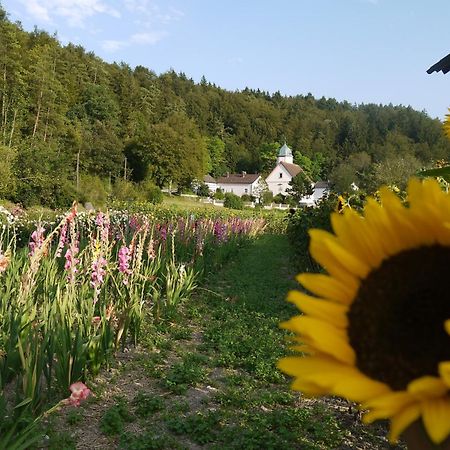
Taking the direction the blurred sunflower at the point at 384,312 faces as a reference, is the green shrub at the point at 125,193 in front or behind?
behind

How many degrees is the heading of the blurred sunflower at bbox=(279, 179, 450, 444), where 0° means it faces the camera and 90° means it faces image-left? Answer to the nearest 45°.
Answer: approximately 0°

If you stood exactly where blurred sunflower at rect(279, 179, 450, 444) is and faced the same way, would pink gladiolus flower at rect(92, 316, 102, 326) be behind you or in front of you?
behind
